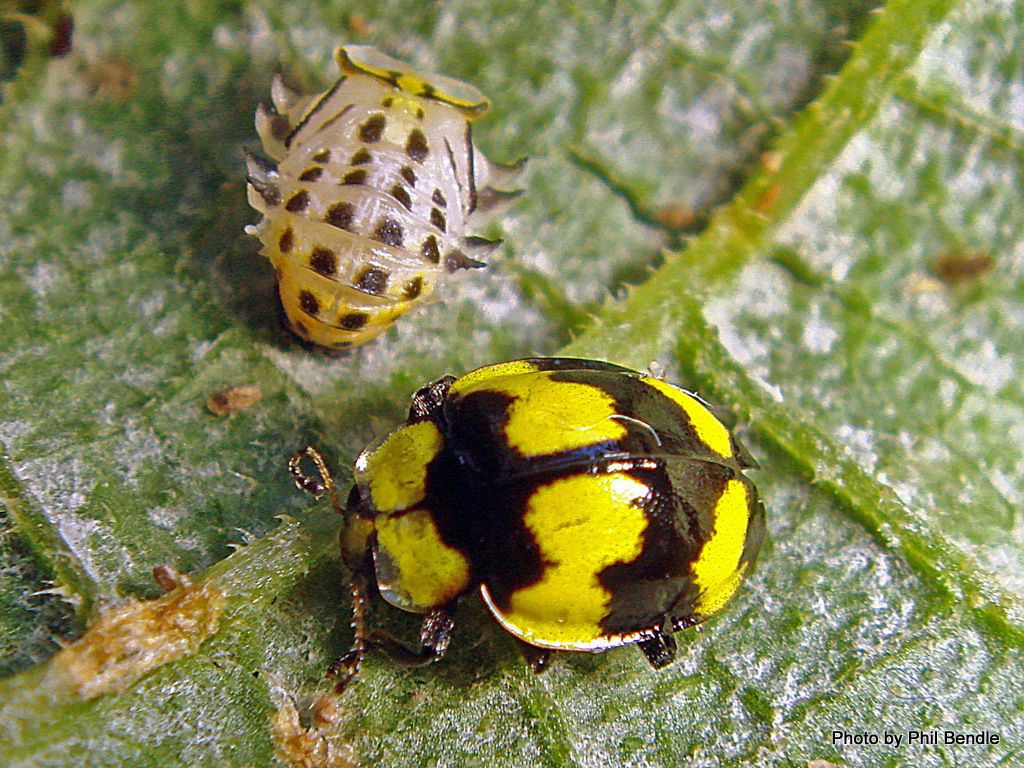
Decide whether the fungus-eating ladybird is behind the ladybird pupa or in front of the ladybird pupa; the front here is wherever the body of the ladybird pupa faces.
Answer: behind

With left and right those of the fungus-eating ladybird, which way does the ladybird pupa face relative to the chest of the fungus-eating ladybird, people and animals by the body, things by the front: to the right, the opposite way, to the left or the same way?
to the right

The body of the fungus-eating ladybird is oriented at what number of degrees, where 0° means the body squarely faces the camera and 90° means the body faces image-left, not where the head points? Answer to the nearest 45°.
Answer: approximately 90°

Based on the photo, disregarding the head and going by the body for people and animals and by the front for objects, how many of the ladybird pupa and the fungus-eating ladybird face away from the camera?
1

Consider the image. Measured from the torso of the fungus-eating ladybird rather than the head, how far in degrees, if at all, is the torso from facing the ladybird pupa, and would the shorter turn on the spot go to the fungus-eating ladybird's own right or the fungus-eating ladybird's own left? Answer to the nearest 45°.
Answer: approximately 45° to the fungus-eating ladybird's own right

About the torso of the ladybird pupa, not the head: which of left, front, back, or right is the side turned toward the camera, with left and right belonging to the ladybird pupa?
back
